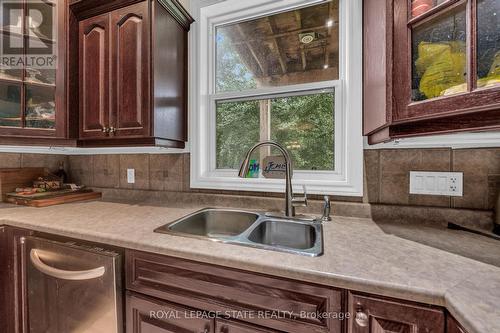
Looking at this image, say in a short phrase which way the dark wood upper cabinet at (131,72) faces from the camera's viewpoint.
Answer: facing the viewer and to the left of the viewer

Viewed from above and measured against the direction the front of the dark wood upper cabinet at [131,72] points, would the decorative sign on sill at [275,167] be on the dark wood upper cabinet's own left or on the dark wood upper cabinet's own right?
on the dark wood upper cabinet's own left

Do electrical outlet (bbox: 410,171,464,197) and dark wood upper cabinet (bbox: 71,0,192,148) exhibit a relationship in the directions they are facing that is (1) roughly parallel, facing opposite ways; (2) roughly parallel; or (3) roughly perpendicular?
roughly parallel

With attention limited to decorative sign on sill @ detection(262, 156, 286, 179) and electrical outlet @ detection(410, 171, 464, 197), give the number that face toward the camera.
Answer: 2

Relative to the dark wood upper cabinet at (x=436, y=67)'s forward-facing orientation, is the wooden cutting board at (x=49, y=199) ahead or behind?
ahead

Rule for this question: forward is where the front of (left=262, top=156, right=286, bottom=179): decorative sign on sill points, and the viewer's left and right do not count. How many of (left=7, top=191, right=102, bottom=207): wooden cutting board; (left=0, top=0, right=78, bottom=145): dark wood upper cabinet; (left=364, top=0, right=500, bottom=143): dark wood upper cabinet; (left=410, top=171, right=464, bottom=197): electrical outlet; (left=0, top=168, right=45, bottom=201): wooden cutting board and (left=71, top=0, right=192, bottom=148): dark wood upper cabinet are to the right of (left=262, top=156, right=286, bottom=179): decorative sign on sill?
4

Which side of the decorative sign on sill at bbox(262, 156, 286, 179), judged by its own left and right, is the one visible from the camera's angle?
front

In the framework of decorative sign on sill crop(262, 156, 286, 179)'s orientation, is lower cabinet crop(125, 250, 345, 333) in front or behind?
in front

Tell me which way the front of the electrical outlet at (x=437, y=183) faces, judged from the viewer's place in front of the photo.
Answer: facing the viewer
